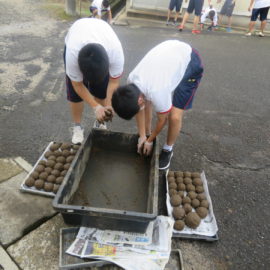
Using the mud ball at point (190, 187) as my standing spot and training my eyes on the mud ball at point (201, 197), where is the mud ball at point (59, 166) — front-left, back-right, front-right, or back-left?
back-right

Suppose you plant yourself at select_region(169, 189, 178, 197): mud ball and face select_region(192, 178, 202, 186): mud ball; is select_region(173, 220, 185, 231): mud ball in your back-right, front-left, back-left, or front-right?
back-right

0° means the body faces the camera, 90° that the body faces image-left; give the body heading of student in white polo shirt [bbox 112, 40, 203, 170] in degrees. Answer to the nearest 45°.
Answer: approximately 45°
